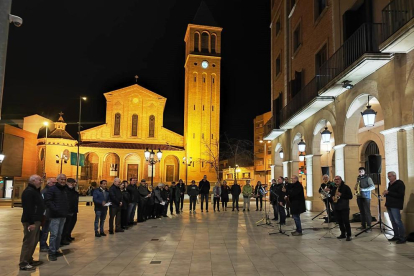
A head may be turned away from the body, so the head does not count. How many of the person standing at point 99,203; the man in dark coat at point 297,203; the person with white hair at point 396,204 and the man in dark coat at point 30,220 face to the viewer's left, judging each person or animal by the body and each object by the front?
2

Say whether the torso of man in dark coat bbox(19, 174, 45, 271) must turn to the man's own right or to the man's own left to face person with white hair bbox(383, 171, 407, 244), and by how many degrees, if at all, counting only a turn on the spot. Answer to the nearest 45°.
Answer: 0° — they already face them

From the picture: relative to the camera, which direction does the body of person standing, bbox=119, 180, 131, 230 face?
to the viewer's right

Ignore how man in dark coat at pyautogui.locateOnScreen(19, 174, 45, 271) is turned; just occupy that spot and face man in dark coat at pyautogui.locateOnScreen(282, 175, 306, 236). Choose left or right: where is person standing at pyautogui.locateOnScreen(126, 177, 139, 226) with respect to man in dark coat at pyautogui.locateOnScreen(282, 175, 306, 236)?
left

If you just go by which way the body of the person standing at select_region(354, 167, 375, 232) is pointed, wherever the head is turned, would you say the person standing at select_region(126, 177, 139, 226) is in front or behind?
in front

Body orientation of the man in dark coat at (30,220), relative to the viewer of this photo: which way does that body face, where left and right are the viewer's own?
facing to the right of the viewer

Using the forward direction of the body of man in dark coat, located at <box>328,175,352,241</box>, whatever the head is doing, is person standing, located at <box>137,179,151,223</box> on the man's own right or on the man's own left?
on the man's own right

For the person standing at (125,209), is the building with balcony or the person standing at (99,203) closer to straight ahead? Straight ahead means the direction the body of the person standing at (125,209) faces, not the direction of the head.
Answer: the building with balcony

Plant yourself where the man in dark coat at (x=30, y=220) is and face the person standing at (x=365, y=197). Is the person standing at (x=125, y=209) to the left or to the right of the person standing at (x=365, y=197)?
left

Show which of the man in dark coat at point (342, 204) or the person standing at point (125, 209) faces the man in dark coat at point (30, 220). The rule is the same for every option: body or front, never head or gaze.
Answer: the man in dark coat at point (342, 204)

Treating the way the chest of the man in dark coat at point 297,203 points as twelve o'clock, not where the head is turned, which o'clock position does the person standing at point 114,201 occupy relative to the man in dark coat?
The person standing is roughly at 12 o'clock from the man in dark coat.

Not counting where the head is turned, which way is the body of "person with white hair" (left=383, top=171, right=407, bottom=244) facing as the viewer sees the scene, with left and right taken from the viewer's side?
facing to the left of the viewer

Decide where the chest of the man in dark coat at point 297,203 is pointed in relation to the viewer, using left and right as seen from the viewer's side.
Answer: facing to the left of the viewer

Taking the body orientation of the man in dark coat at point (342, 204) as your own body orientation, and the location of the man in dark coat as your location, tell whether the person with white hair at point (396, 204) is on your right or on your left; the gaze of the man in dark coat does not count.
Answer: on your left

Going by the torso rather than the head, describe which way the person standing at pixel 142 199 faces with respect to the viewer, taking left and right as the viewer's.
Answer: facing the viewer and to the right of the viewer

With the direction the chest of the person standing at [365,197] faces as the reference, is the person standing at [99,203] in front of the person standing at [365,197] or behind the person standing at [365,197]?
in front

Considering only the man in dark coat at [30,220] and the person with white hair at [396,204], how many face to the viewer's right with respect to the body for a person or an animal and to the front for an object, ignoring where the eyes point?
1
